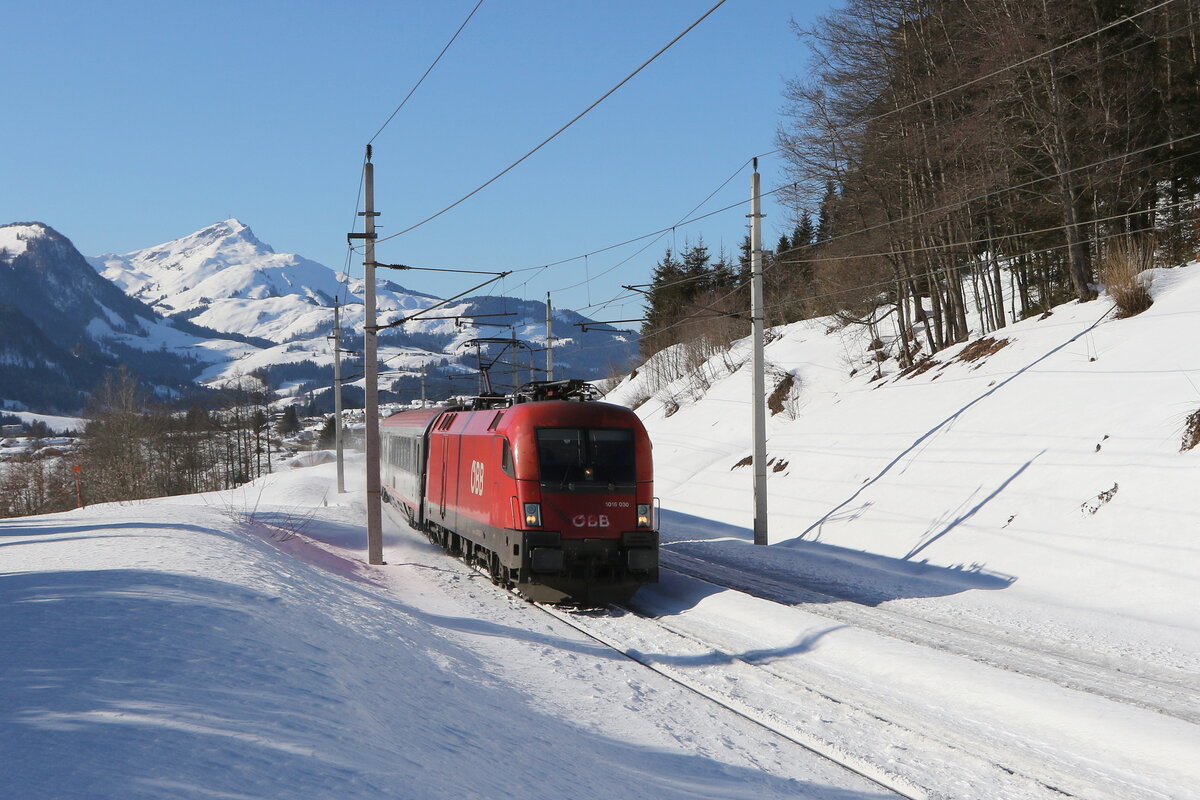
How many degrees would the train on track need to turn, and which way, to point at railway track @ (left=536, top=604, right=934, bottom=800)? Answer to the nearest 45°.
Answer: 0° — it already faces it

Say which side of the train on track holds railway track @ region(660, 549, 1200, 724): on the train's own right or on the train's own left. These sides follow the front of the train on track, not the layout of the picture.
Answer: on the train's own left

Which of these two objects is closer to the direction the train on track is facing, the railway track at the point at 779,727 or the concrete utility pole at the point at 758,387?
the railway track

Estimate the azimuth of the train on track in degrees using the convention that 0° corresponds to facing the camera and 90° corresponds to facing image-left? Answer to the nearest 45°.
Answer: approximately 0°

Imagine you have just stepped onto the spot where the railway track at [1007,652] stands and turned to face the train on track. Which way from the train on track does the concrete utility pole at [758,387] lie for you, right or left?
right

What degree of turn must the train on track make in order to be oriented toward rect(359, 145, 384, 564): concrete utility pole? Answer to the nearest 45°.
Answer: approximately 135° to its right

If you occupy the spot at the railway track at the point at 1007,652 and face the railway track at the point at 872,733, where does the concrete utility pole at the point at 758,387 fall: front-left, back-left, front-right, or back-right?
back-right

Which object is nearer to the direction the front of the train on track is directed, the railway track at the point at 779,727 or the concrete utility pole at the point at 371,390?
the railway track
